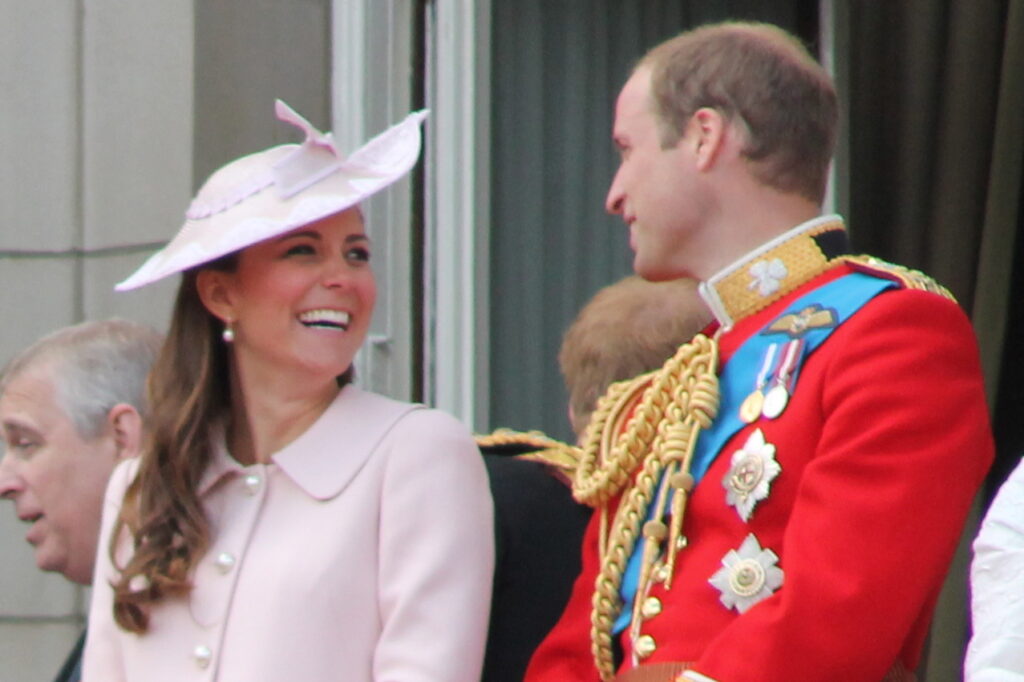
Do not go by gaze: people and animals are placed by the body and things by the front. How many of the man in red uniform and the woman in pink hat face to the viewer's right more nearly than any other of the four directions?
0

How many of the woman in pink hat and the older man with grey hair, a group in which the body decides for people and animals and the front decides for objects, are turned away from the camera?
0

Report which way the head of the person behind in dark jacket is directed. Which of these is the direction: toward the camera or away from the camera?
away from the camera

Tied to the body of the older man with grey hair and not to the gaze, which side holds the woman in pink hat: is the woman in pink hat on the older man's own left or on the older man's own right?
on the older man's own left

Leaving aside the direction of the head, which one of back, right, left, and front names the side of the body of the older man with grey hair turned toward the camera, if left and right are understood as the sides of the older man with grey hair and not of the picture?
left

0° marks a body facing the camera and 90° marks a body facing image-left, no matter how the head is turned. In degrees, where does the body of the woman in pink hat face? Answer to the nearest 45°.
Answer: approximately 45°

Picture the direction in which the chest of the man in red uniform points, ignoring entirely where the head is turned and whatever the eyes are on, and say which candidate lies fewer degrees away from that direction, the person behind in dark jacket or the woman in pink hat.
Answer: the woman in pink hat

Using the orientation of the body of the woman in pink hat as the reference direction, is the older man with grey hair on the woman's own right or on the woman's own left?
on the woman's own right
